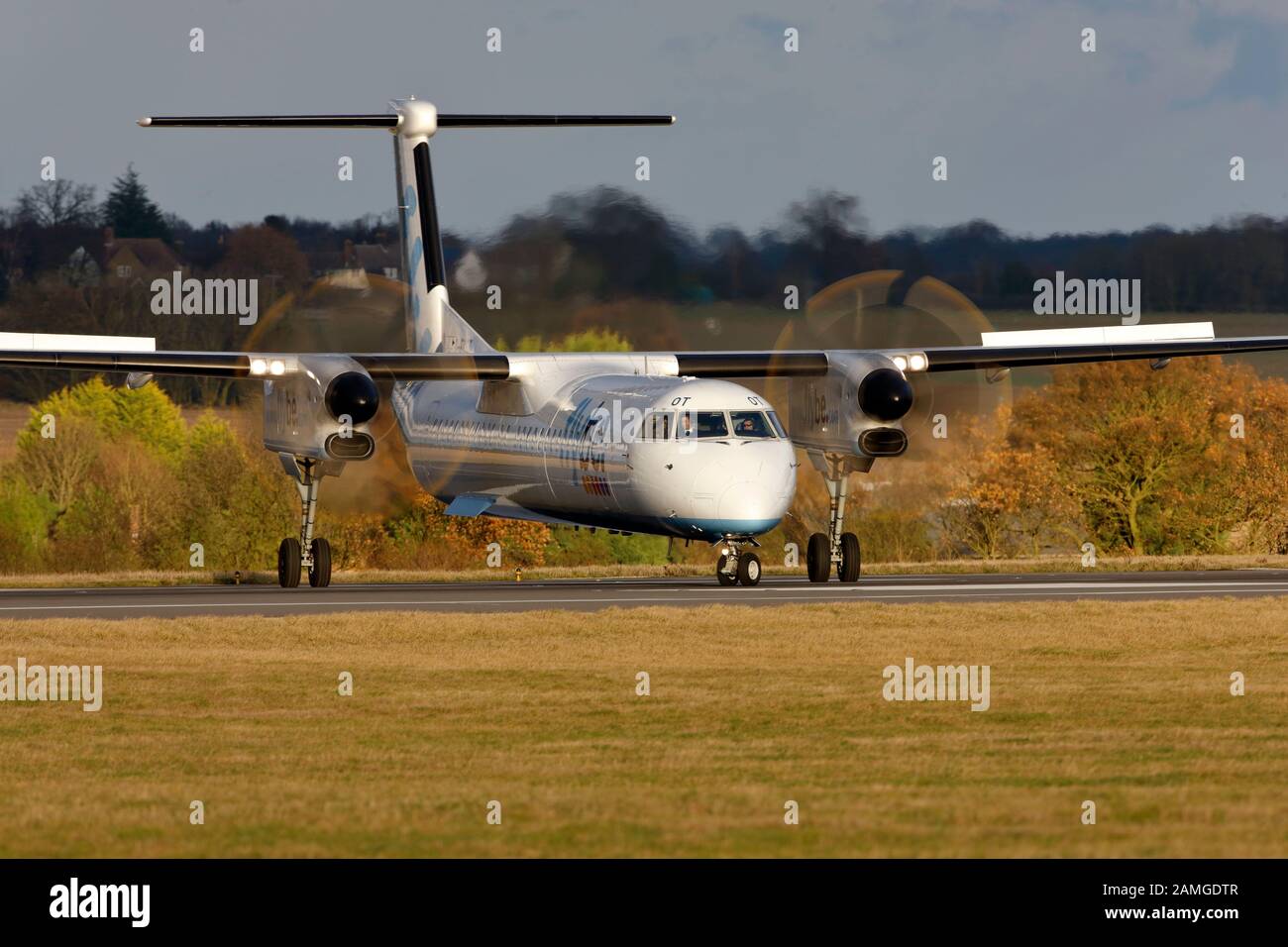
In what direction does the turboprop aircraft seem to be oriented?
toward the camera
